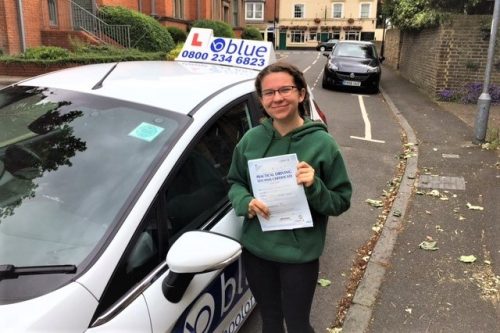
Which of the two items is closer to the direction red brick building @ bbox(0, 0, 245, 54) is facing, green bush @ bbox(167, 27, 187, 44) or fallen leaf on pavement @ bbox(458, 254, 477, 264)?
the fallen leaf on pavement

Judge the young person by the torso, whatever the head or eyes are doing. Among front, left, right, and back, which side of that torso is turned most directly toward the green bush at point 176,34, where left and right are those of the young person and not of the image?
back

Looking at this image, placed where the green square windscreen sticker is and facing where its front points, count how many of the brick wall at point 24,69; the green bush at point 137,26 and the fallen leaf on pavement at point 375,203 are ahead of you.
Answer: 0

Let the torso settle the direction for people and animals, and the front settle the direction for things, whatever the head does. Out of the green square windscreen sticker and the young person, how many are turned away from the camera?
0

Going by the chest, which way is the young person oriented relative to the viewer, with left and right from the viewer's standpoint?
facing the viewer

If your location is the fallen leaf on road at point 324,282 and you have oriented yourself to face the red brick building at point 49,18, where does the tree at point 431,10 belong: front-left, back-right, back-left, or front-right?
front-right

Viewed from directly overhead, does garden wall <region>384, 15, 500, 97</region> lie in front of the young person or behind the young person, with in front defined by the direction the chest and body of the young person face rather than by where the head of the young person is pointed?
behind

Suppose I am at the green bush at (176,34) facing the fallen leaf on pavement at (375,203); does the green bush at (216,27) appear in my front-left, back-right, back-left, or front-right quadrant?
back-left

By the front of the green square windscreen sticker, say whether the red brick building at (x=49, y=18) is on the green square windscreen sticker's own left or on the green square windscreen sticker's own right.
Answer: on the green square windscreen sticker's own right

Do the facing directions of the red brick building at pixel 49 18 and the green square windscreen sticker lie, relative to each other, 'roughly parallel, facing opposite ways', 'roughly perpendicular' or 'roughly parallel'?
roughly perpendicular

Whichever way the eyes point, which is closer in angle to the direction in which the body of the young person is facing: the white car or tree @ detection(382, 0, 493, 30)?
the white car

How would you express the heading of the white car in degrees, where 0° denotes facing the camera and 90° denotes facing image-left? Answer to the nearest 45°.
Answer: approximately 45°

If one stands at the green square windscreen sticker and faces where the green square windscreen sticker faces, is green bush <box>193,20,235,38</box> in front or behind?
behind

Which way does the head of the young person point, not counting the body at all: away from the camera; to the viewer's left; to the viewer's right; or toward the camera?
toward the camera

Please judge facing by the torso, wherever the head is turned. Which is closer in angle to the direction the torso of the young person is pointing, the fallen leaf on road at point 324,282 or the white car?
the white car

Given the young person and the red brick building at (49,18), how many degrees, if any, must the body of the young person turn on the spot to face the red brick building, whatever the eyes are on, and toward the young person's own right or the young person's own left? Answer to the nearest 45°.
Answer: approximately 135° to the young person's own right
